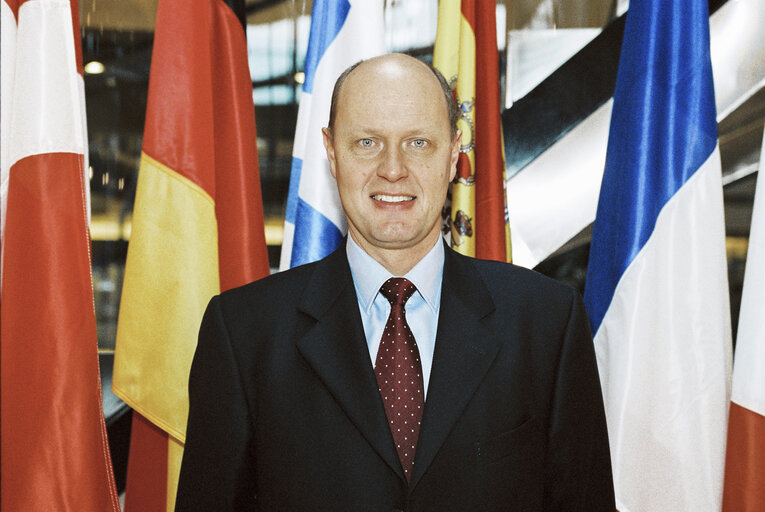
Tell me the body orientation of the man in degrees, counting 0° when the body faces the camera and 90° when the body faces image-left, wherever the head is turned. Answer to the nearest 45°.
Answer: approximately 0°

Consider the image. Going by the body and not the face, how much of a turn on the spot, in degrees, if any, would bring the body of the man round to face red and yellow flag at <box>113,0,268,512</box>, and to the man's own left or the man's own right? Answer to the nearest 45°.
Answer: approximately 135° to the man's own right

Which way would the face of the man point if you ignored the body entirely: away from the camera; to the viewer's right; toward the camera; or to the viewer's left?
toward the camera

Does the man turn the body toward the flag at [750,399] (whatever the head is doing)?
no

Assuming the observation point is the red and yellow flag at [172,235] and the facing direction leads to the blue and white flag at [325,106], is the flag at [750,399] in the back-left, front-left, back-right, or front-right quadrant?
front-right

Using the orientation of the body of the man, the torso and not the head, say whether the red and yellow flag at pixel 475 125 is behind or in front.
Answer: behind

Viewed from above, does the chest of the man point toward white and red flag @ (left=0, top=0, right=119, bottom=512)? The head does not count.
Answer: no

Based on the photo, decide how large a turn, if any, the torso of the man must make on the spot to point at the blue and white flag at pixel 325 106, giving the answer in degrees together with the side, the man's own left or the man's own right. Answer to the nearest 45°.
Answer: approximately 180°
